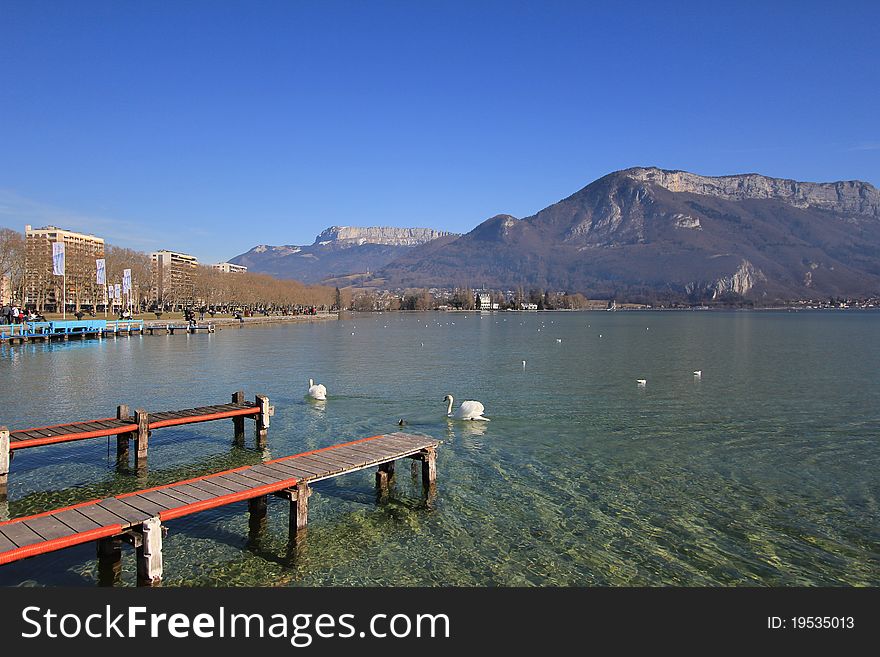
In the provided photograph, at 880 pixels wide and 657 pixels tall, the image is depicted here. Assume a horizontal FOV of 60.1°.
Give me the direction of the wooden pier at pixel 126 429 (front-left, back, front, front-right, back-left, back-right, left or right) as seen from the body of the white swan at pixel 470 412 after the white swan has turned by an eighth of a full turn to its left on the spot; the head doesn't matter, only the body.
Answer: front

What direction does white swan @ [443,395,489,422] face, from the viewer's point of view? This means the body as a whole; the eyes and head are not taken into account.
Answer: to the viewer's left

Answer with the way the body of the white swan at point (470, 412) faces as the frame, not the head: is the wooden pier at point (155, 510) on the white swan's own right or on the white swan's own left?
on the white swan's own left
